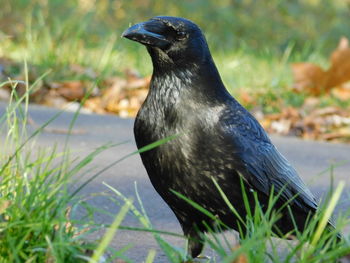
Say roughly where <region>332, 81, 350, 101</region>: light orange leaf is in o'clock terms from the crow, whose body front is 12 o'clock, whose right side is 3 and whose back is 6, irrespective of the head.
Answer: The light orange leaf is roughly at 5 o'clock from the crow.

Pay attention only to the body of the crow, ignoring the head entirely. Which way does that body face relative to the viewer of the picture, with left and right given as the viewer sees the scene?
facing the viewer and to the left of the viewer

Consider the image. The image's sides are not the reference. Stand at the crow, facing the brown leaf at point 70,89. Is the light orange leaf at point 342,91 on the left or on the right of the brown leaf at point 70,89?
right

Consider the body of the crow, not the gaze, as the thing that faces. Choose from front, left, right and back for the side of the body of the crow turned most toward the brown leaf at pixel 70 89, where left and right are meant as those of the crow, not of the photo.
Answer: right

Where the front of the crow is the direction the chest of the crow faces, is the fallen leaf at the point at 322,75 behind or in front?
behind

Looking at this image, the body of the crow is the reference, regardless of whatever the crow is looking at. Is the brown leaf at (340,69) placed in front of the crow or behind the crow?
behind
